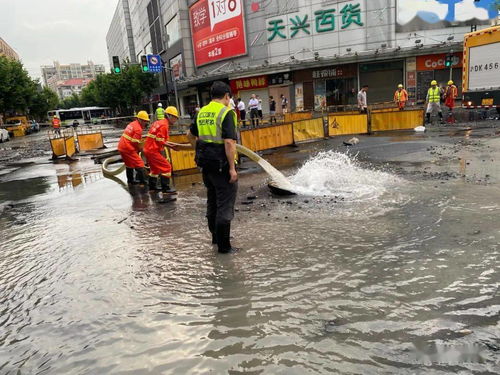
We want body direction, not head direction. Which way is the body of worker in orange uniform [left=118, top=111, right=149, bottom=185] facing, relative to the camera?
to the viewer's right

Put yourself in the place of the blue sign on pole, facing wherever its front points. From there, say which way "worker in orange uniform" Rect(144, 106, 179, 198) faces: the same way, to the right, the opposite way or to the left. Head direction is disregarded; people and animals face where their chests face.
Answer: to the left

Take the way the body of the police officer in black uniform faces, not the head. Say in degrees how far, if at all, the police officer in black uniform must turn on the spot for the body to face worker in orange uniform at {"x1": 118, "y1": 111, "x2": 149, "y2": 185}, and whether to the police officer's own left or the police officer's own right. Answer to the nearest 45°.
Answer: approximately 45° to the police officer's own left

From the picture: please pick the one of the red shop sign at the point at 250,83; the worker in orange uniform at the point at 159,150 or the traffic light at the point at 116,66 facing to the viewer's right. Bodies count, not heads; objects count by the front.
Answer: the worker in orange uniform

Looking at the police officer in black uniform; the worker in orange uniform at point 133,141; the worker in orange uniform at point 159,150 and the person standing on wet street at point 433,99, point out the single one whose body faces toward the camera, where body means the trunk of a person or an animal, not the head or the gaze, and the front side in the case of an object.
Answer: the person standing on wet street

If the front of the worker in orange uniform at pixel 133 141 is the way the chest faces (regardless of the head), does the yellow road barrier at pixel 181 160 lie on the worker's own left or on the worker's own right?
on the worker's own left

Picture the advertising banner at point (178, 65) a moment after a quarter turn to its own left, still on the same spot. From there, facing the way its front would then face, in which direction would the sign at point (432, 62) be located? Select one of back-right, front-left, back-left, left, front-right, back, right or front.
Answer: front

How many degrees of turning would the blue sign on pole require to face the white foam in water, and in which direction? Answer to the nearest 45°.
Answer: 0° — it already faces it

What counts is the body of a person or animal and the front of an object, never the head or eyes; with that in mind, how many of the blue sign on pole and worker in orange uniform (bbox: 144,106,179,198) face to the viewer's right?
1

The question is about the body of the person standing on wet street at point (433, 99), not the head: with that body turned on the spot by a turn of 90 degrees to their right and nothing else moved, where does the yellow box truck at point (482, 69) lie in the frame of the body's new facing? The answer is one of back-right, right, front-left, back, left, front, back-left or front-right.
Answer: back

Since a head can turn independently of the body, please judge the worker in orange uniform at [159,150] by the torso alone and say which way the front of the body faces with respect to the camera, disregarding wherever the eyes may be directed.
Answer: to the viewer's right

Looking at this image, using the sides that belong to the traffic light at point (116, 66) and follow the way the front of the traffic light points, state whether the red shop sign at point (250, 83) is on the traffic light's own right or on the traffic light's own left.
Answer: on the traffic light's own left

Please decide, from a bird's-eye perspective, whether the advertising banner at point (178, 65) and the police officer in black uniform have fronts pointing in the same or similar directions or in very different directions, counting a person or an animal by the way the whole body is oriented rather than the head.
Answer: very different directions

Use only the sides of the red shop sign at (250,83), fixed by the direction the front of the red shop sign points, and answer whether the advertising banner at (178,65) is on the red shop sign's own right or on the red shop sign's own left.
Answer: on the red shop sign's own right

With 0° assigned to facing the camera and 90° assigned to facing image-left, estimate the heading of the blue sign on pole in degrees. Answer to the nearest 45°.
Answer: approximately 0°

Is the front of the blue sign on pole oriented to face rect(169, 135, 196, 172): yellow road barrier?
yes
